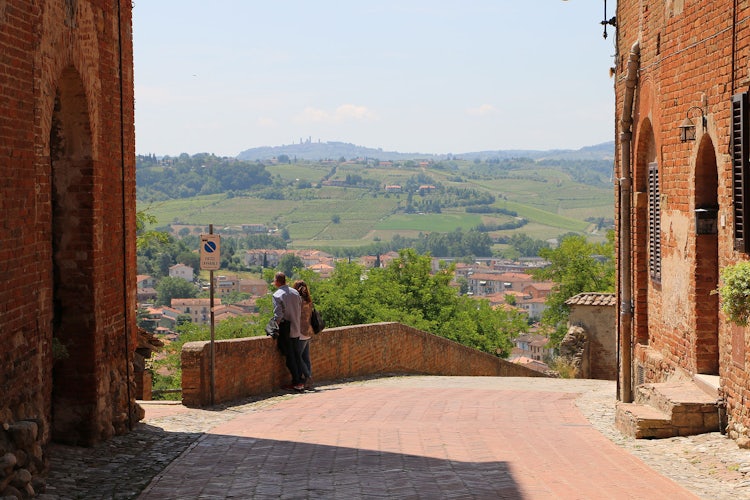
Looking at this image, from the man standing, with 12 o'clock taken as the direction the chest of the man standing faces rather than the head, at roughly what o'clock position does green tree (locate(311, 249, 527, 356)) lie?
The green tree is roughly at 2 o'clock from the man standing.

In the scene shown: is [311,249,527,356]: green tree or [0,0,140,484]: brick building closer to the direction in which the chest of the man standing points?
the green tree

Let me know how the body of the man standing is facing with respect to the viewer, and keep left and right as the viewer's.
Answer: facing away from the viewer and to the left of the viewer

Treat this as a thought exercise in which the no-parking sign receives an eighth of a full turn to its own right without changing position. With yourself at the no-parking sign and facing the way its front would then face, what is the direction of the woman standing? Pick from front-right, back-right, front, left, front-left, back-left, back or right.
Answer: back

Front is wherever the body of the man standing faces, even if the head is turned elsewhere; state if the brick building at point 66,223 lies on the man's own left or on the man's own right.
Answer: on the man's own left

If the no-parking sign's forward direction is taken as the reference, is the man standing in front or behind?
behind

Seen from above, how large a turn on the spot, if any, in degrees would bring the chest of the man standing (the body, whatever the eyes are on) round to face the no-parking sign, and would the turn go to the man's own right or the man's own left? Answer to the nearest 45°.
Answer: approximately 90° to the man's own left

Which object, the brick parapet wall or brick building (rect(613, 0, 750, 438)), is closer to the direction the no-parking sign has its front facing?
the brick building

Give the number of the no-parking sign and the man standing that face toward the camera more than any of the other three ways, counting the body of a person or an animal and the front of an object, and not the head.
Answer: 1
